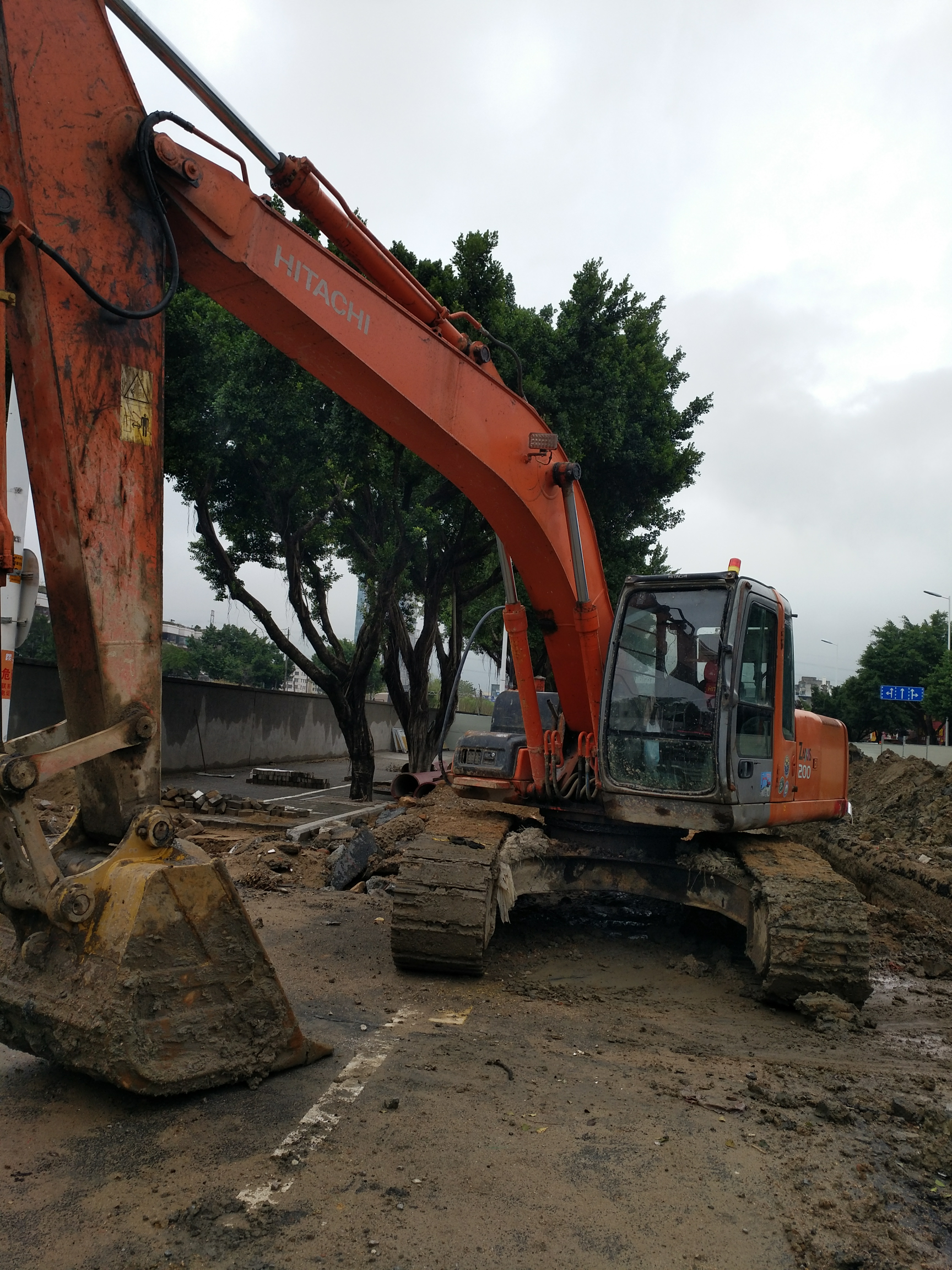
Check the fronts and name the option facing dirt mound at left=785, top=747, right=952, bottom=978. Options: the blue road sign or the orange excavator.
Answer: the blue road sign

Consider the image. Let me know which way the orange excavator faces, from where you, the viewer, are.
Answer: facing the viewer and to the left of the viewer

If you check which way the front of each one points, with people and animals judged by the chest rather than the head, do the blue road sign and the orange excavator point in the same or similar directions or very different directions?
same or similar directions

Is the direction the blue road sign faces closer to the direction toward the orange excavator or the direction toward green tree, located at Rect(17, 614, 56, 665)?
the orange excavator

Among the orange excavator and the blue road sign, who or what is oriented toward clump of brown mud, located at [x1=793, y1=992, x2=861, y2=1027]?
the blue road sign

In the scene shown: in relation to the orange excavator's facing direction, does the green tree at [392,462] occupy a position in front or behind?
behind

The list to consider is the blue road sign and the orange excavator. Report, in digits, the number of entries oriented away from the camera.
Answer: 0

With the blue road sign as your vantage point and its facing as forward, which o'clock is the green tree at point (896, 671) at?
The green tree is roughly at 6 o'clock from the blue road sign.

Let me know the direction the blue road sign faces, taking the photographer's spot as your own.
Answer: facing the viewer

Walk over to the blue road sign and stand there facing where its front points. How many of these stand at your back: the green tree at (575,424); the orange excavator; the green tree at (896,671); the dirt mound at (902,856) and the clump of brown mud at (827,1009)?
1

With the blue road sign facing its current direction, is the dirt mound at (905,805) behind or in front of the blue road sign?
in front

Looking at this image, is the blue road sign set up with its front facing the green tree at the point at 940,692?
no

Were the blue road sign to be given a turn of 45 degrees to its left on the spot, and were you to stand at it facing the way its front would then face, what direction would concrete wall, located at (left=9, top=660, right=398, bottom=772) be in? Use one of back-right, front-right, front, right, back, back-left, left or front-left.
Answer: right

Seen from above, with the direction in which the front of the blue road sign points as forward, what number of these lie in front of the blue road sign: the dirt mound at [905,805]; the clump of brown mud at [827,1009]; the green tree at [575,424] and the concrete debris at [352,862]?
4

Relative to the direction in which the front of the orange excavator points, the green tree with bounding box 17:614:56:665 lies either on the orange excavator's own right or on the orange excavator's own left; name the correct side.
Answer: on the orange excavator's own right

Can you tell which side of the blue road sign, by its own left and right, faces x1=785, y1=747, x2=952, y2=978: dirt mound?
front

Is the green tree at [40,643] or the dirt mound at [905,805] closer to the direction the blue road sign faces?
the dirt mound
